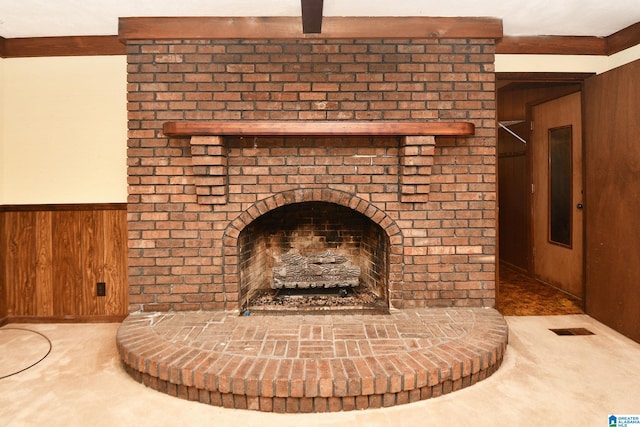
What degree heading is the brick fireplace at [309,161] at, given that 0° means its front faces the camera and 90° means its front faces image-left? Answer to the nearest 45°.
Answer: approximately 0°
